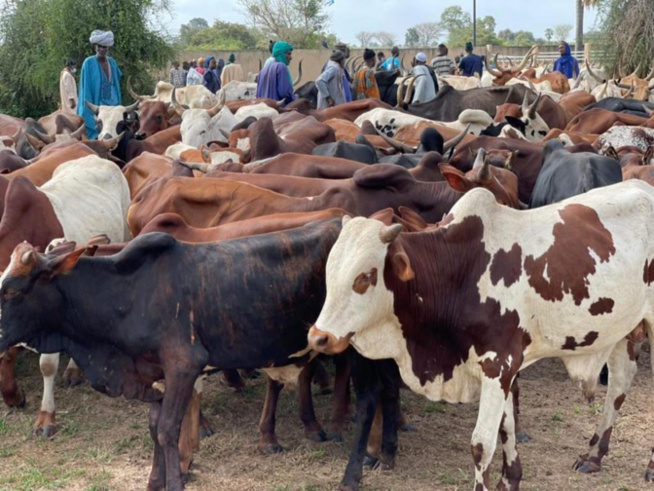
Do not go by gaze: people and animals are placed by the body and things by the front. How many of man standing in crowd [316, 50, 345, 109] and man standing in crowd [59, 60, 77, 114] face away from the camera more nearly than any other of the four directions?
0

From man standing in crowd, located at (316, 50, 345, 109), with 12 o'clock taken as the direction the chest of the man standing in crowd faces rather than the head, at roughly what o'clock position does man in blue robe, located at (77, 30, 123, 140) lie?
The man in blue robe is roughly at 3 o'clock from the man standing in crowd.

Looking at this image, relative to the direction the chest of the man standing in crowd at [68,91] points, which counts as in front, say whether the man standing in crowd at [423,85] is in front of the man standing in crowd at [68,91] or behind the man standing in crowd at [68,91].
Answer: in front

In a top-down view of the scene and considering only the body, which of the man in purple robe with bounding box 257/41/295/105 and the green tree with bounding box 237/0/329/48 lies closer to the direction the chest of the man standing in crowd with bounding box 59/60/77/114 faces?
the man in purple robe

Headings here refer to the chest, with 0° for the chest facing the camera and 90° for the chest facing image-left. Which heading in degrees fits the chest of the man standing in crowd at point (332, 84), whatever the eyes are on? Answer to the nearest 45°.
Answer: approximately 315°

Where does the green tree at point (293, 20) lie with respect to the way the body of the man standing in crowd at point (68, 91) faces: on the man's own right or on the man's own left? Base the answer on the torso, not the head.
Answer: on the man's own left
